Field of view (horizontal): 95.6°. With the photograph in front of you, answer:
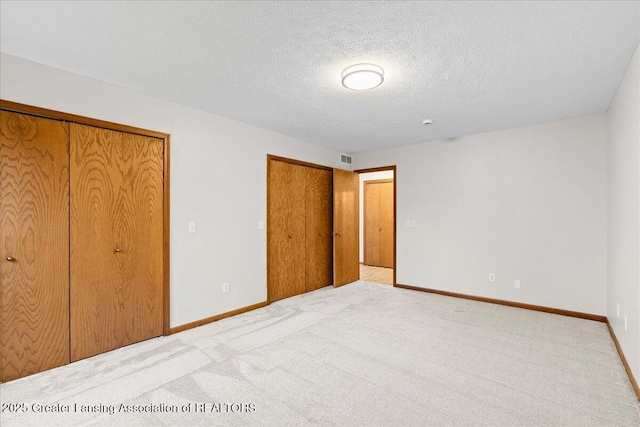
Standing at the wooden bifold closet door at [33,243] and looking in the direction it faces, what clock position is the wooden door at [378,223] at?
The wooden door is roughly at 10 o'clock from the wooden bifold closet door.

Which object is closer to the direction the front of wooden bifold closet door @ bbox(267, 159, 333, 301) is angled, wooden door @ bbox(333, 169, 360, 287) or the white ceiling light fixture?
the white ceiling light fixture

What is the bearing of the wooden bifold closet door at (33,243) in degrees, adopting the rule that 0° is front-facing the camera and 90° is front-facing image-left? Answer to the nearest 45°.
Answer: approximately 315°

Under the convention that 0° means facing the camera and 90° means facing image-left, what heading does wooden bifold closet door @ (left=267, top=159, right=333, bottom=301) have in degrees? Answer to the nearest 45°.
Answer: approximately 315°

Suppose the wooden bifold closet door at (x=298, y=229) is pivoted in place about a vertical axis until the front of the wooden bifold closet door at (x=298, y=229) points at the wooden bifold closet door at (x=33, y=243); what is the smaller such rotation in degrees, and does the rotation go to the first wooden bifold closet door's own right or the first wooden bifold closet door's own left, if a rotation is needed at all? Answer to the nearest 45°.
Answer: approximately 90° to the first wooden bifold closet door's own right

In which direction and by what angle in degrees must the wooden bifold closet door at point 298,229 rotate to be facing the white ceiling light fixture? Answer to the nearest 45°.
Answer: approximately 45° to its right

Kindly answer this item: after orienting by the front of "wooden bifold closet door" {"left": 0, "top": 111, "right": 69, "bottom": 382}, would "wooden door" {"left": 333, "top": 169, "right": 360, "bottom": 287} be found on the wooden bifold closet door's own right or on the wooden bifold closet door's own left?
on the wooden bifold closet door's own left

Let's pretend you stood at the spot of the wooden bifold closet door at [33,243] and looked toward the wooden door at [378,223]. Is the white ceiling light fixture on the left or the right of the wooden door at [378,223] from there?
right

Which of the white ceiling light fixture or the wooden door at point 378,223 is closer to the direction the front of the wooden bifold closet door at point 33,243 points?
the white ceiling light fixture

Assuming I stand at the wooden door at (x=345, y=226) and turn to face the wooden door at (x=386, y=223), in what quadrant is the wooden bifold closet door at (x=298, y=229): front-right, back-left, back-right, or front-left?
back-left

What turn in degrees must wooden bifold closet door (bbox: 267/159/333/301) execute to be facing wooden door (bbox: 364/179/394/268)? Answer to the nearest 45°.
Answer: approximately 90° to its left
